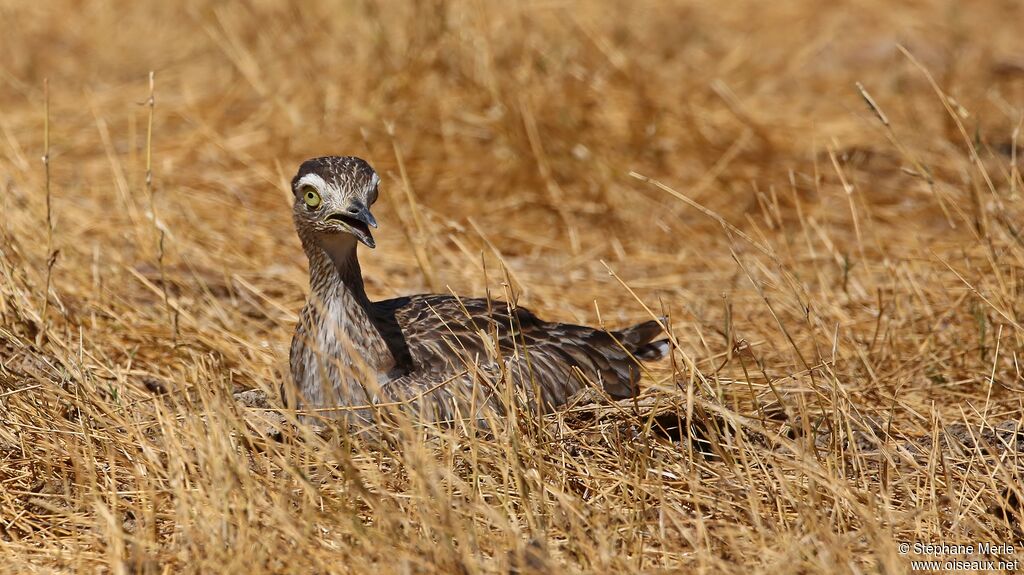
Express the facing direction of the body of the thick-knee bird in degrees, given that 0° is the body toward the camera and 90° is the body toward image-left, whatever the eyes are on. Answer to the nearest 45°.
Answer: approximately 45°
